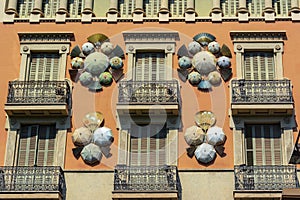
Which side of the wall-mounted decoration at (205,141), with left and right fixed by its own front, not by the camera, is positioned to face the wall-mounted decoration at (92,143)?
right

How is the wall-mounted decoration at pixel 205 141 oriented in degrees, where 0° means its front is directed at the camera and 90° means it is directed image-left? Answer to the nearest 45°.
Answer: approximately 0°

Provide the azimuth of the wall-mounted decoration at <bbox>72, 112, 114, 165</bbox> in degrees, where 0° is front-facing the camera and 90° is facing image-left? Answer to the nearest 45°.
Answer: approximately 0°

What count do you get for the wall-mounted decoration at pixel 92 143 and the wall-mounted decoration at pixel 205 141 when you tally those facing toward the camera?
2

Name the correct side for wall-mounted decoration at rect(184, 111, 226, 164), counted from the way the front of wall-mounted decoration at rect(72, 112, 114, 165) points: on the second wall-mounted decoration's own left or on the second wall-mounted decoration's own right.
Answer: on the second wall-mounted decoration's own left
